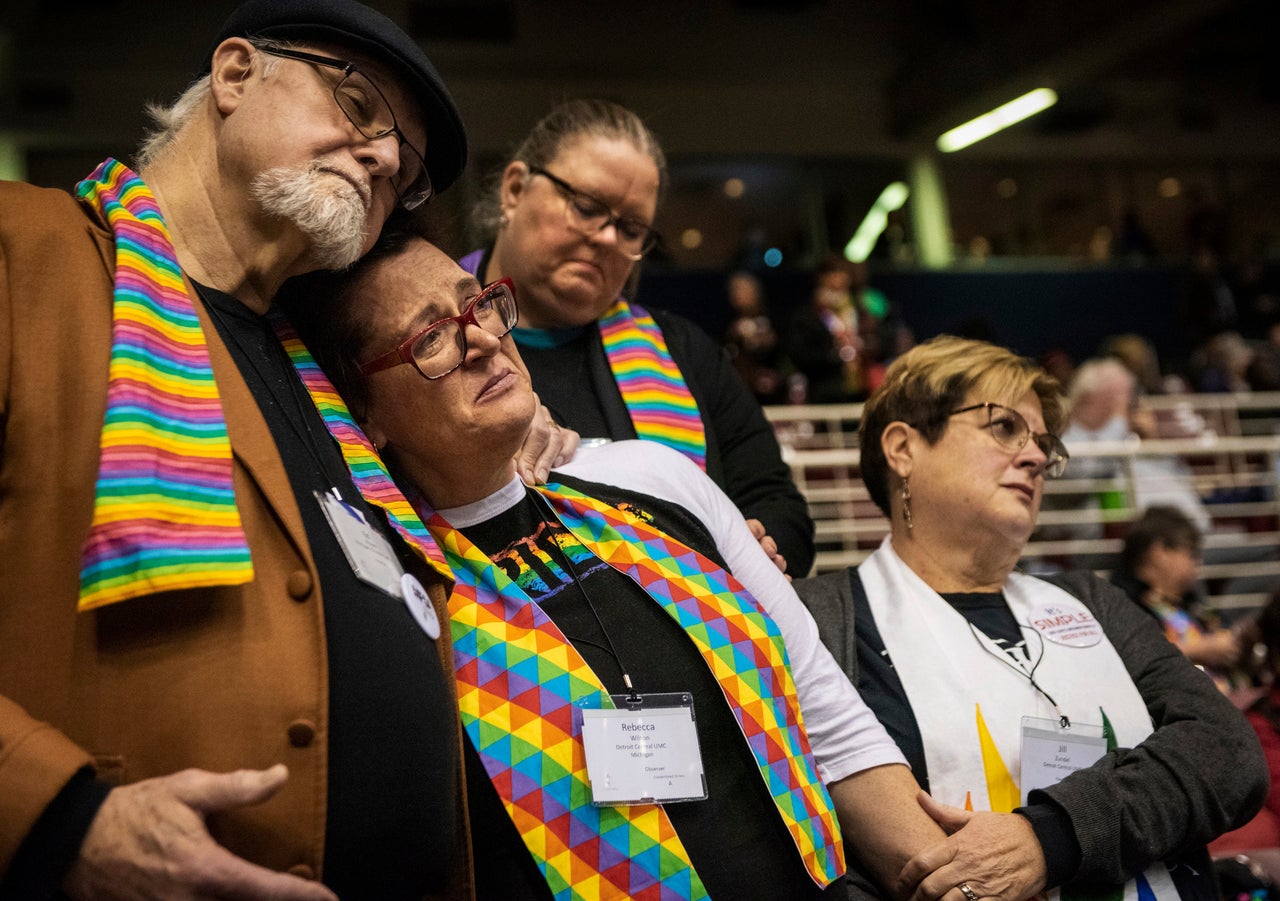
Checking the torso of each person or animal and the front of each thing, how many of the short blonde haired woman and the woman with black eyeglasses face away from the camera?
0

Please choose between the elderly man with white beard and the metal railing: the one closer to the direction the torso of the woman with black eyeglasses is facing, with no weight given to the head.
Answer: the elderly man with white beard

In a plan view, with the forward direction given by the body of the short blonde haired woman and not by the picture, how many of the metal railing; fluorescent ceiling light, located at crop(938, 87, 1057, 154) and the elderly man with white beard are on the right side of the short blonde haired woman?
1

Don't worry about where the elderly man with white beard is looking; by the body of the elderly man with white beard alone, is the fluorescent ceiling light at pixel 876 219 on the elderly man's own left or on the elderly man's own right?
on the elderly man's own left

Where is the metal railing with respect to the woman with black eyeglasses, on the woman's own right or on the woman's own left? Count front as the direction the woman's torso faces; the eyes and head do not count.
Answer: on the woman's own left

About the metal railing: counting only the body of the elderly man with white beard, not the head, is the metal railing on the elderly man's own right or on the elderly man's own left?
on the elderly man's own left

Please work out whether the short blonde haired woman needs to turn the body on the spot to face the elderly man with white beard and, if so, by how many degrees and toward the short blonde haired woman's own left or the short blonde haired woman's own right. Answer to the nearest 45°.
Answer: approximately 90° to the short blonde haired woman's own right

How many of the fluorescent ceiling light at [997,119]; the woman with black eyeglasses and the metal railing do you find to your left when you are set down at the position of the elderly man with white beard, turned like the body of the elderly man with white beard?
3

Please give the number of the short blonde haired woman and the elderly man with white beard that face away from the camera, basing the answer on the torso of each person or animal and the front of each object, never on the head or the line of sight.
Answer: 0

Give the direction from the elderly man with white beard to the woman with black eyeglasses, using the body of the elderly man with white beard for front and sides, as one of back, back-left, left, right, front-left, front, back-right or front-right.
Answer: left
